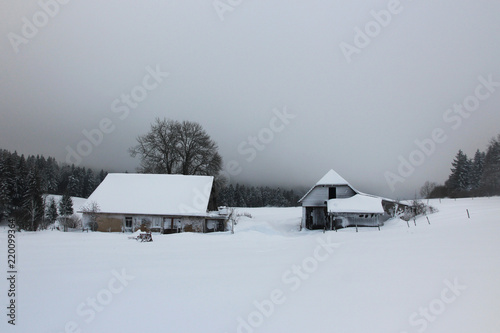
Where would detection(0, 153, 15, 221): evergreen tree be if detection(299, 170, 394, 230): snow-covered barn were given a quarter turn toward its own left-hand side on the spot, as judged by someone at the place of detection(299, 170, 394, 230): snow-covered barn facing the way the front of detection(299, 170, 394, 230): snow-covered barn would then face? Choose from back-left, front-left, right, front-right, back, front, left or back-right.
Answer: back

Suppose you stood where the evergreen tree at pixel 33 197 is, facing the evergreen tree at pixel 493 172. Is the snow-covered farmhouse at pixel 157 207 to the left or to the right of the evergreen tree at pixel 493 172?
right

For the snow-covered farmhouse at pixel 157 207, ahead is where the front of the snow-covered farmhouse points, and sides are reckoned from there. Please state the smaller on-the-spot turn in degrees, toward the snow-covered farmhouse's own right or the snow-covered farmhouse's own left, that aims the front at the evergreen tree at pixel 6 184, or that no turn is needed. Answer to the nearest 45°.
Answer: approximately 135° to the snow-covered farmhouse's own right

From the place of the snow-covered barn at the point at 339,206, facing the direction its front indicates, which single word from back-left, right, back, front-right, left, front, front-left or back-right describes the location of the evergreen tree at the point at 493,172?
back-left

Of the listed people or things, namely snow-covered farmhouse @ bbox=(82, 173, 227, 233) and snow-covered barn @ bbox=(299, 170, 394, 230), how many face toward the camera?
2

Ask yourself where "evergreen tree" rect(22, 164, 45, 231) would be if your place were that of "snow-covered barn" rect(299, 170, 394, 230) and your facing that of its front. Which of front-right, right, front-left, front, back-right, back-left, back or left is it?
right

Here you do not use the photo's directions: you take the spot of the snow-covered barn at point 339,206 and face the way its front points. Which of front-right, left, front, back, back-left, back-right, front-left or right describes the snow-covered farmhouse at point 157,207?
front-right

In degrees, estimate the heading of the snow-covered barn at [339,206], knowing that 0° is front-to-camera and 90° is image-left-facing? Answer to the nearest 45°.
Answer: approximately 0°

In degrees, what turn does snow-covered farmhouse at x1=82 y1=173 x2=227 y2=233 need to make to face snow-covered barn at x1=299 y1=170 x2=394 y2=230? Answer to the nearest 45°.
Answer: approximately 90° to its left

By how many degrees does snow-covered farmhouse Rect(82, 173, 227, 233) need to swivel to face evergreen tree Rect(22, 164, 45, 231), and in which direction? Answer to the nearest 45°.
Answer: approximately 135° to its right
